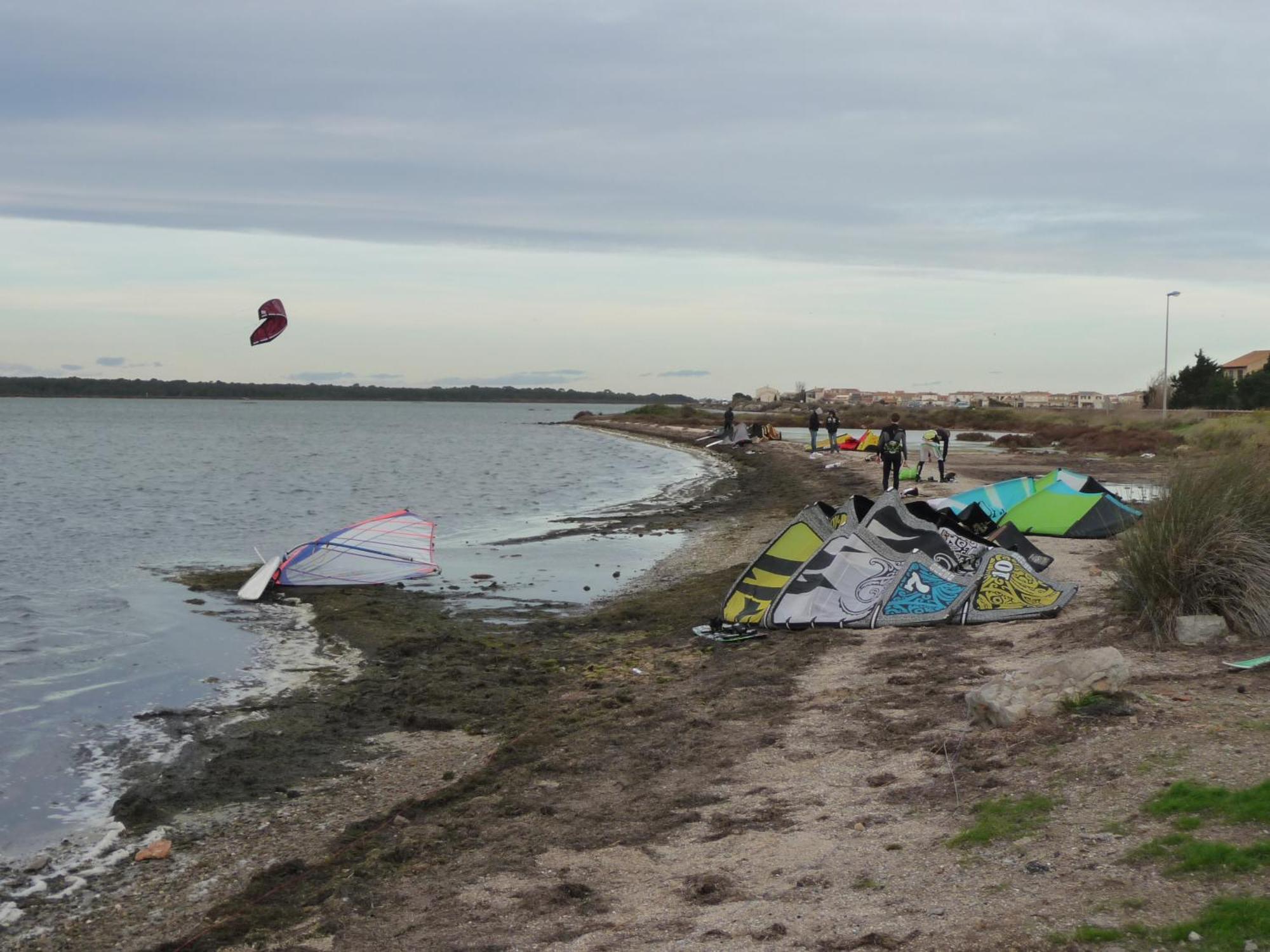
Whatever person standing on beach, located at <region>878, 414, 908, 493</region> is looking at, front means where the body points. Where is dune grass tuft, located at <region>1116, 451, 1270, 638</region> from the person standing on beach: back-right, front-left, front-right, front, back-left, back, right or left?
back

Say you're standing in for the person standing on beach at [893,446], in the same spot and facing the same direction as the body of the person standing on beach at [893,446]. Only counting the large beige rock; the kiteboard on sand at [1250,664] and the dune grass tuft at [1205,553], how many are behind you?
3

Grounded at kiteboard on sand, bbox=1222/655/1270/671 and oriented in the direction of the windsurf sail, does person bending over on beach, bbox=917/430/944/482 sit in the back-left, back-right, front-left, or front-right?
front-right

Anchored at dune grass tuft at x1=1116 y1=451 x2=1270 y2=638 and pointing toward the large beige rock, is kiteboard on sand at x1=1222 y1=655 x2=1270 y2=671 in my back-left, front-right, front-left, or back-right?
front-left

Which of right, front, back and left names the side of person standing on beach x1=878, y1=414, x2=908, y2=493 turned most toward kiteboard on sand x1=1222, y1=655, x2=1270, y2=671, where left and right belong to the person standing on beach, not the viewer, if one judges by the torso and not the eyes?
back

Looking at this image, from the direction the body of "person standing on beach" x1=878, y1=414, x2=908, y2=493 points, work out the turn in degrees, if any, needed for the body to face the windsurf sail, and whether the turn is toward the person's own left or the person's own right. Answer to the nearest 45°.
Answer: approximately 135° to the person's own left

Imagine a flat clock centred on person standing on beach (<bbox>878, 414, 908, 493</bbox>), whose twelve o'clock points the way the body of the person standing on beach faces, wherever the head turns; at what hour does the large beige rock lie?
The large beige rock is roughly at 6 o'clock from the person standing on beach.

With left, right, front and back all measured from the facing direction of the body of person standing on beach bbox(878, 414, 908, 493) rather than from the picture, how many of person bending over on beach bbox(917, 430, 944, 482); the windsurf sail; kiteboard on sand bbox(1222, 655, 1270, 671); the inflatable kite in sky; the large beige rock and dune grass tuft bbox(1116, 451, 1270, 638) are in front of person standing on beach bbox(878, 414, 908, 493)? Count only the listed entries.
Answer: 1

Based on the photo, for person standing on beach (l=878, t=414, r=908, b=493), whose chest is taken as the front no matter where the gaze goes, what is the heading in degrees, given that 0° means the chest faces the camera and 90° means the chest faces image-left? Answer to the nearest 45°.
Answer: approximately 180°
